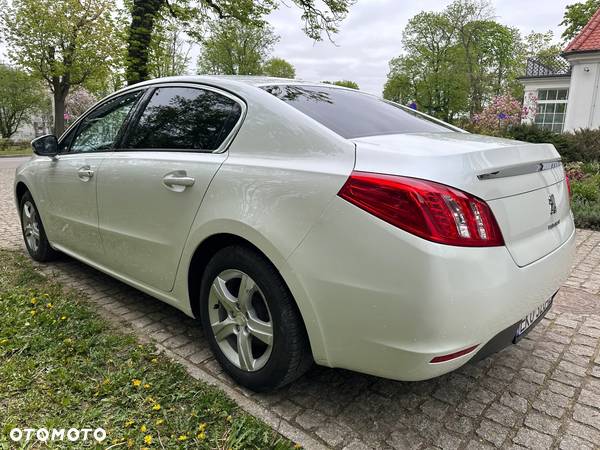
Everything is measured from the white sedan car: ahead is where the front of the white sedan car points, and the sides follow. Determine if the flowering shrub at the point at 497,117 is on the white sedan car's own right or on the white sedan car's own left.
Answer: on the white sedan car's own right

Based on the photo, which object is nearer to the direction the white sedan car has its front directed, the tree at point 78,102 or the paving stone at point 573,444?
the tree

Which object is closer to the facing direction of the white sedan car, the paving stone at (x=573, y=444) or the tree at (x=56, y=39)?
the tree

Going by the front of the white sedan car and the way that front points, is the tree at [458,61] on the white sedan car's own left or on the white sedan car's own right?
on the white sedan car's own right

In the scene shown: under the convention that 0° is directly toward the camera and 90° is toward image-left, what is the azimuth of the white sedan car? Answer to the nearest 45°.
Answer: approximately 135°

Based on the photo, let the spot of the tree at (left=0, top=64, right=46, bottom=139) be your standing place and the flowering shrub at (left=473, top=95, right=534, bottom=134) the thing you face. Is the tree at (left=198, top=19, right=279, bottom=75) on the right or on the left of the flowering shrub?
left

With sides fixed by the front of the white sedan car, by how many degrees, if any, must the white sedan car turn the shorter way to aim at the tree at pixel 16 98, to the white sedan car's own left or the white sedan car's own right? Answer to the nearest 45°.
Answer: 0° — it already faces it

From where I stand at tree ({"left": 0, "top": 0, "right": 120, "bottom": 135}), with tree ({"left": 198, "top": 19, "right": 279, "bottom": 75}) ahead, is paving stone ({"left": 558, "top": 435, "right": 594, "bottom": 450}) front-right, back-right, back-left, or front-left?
back-right

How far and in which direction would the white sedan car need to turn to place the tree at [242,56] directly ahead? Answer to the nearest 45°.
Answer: approximately 45° to its right
